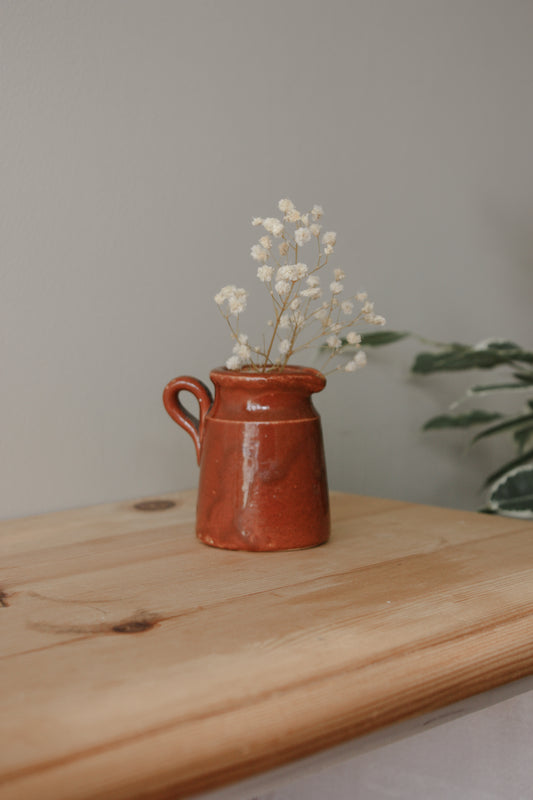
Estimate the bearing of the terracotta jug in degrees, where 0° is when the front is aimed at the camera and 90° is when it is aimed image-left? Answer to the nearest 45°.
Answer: approximately 270°
